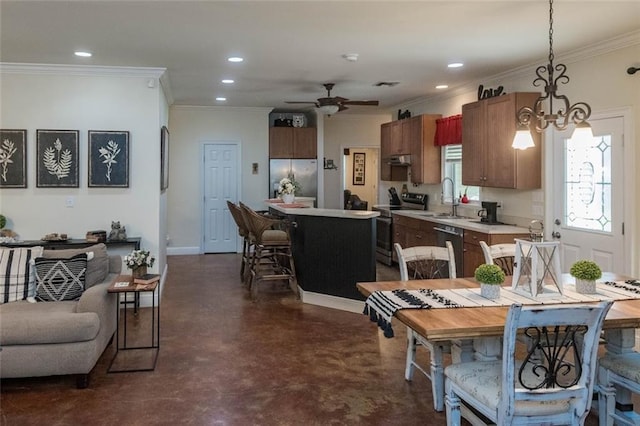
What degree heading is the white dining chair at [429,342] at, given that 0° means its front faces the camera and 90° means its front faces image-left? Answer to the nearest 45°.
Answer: approximately 315°

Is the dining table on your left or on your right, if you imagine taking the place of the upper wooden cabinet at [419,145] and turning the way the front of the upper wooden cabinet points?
on your left

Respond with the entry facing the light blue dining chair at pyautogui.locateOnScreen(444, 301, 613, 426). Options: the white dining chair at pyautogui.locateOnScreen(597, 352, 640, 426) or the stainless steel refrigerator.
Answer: the stainless steel refrigerator

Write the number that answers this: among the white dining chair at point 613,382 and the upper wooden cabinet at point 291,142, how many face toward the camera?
1
